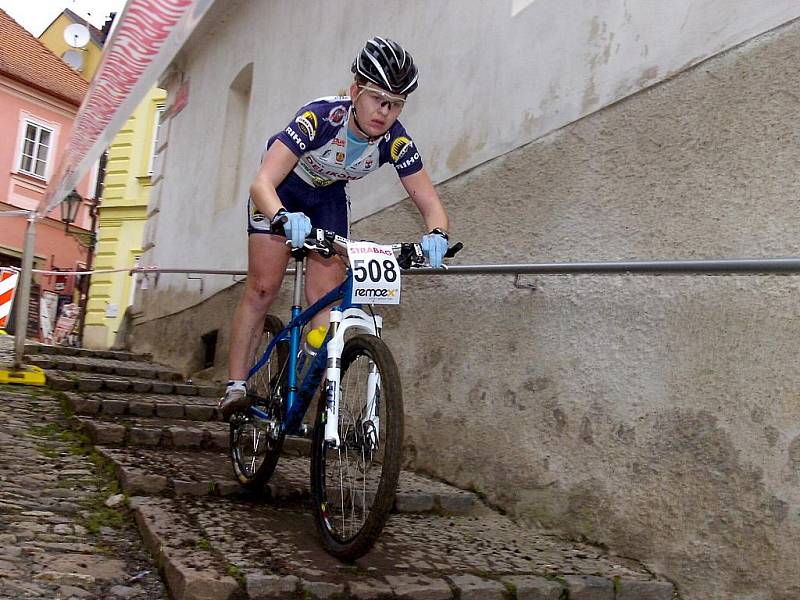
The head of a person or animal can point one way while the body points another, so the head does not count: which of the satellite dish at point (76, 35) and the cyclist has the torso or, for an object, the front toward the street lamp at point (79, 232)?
the satellite dish

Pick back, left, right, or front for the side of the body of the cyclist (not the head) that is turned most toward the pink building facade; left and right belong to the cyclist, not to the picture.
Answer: back

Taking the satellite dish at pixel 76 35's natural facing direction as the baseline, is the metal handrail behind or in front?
in front

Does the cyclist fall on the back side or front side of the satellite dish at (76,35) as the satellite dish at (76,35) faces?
on the front side

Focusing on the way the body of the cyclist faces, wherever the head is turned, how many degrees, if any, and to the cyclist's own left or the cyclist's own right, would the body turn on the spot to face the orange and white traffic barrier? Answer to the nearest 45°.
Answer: approximately 180°

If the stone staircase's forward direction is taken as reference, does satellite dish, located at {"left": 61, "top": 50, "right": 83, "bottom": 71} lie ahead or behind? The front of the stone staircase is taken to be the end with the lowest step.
behind

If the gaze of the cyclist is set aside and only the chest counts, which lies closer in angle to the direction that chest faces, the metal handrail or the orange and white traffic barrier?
the metal handrail

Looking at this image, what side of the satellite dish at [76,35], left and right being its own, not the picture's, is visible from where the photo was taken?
front

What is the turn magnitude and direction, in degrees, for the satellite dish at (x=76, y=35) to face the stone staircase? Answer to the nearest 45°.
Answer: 0° — it already faces it

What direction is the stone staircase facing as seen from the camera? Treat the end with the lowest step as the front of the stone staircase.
toward the camera

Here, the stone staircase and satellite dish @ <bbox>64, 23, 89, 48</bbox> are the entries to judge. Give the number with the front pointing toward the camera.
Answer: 2
